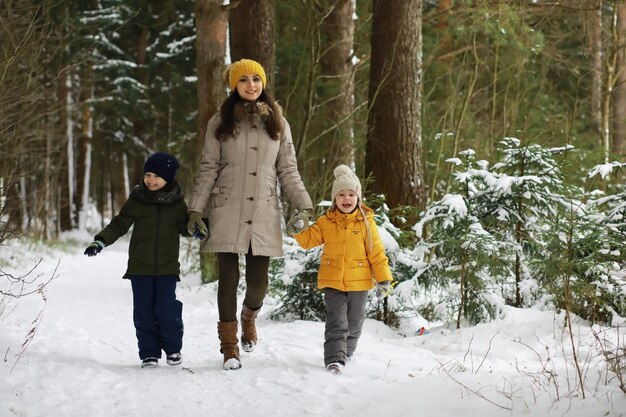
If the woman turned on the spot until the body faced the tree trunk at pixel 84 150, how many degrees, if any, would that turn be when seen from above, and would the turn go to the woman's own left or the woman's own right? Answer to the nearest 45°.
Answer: approximately 180°

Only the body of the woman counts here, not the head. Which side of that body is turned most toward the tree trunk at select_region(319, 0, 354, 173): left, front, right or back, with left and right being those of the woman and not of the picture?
back

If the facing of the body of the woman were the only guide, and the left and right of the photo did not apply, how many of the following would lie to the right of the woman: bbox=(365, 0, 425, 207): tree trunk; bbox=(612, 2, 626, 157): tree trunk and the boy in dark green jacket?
1

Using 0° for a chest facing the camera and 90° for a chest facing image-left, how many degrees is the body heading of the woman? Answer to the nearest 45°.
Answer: approximately 0°

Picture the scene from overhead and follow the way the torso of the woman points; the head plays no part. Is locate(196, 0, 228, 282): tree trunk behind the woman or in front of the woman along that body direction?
behind

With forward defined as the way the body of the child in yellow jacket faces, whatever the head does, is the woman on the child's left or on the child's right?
on the child's right

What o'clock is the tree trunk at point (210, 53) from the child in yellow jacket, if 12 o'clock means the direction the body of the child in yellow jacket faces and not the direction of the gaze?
The tree trunk is roughly at 5 o'clock from the child in yellow jacket.

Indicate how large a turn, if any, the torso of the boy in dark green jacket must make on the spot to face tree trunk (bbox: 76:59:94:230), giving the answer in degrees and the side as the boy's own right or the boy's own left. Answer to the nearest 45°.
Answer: approximately 180°

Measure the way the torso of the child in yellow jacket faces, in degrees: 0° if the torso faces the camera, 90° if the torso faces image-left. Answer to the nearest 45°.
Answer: approximately 0°
